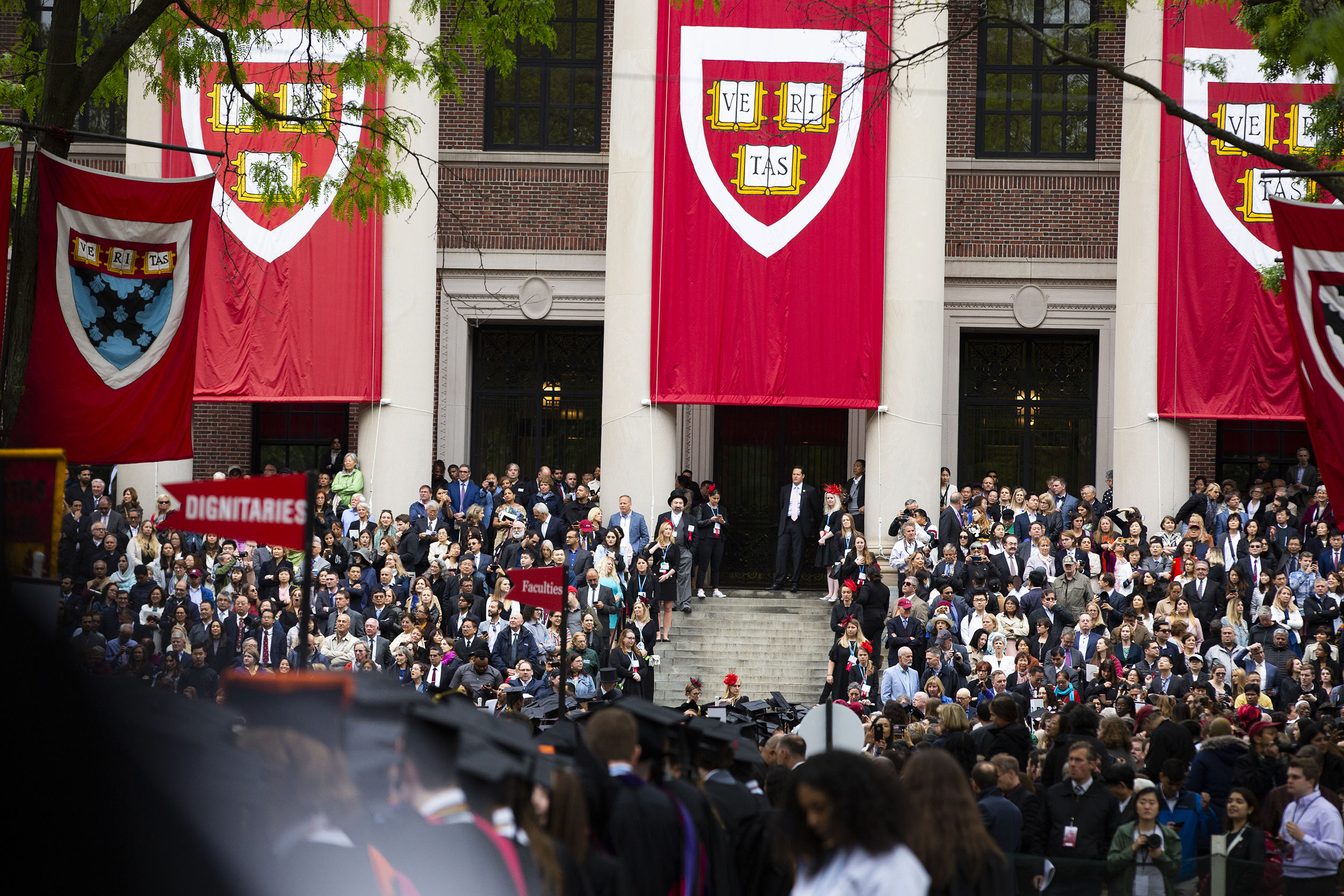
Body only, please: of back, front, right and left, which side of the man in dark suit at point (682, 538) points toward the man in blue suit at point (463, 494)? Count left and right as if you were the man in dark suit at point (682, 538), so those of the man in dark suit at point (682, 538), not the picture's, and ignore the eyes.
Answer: right

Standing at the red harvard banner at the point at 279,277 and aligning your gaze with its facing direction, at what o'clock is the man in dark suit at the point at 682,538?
The man in dark suit is roughly at 10 o'clock from the red harvard banner.

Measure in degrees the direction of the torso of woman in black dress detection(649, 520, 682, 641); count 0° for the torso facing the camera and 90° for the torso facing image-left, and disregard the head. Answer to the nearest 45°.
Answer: approximately 0°

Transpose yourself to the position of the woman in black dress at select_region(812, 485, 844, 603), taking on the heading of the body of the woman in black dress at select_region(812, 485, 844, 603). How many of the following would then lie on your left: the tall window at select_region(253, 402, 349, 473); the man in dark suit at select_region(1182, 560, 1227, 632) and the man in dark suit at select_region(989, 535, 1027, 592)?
2

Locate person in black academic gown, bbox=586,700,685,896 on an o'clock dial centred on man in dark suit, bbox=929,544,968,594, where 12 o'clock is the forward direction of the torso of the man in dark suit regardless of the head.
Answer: The person in black academic gown is roughly at 12 o'clock from the man in dark suit.

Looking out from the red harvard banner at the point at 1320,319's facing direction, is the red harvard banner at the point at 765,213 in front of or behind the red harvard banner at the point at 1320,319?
behind

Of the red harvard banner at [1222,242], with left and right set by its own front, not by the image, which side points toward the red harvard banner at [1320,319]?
front
